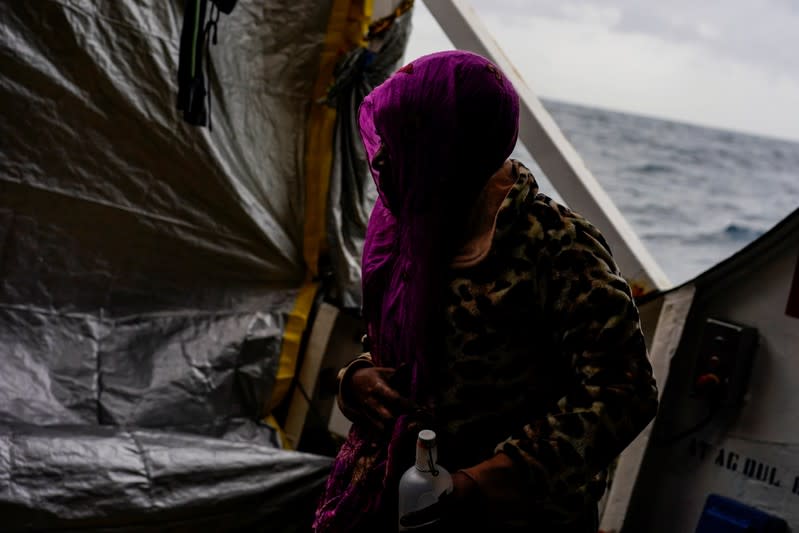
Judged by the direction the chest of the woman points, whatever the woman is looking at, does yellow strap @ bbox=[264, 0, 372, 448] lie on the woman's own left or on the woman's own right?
on the woman's own right

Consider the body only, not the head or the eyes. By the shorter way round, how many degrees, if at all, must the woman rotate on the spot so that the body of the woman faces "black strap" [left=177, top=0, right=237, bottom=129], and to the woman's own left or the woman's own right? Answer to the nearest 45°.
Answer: approximately 90° to the woman's own right

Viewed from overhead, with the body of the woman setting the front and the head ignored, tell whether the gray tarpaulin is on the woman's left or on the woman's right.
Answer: on the woman's right

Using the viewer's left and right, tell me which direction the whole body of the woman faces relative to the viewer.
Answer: facing the viewer and to the left of the viewer
